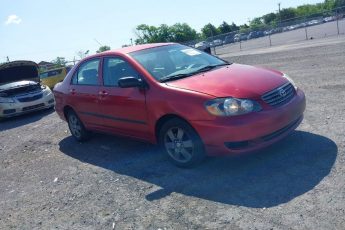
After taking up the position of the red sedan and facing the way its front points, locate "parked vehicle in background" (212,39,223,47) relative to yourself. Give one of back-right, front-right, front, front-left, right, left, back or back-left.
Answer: back-left

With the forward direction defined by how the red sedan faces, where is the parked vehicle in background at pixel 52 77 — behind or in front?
behind

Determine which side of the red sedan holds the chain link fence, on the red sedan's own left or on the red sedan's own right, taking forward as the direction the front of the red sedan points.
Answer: on the red sedan's own left

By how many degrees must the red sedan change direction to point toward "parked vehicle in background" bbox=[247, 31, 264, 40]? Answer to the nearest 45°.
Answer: approximately 135° to its left

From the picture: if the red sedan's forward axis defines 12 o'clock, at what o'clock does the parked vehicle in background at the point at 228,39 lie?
The parked vehicle in background is roughly at 8 o'clock from the red sedan.

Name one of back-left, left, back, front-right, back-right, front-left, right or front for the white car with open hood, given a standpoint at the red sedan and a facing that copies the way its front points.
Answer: back

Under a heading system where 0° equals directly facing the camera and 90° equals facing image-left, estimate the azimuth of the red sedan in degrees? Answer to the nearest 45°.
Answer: approximately 315°
